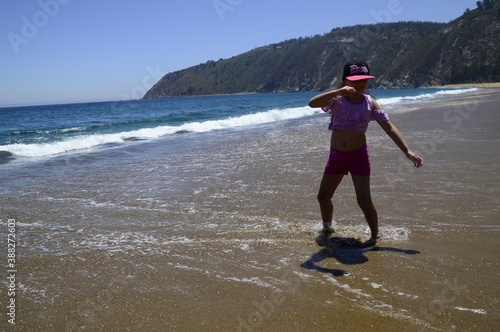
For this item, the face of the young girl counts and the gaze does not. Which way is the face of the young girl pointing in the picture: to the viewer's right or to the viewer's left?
to the viewer's right

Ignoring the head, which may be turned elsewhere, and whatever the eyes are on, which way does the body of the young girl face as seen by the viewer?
toward the camera
